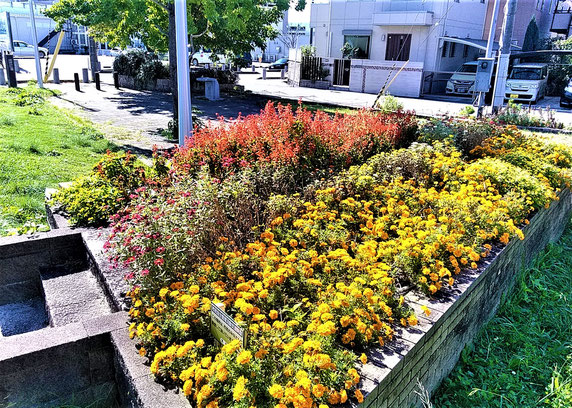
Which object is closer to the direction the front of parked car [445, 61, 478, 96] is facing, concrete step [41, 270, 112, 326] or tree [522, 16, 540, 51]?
the concrete step

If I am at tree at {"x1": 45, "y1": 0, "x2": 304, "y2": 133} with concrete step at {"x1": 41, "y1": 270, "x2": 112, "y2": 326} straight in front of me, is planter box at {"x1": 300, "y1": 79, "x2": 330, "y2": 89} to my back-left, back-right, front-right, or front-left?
back-left

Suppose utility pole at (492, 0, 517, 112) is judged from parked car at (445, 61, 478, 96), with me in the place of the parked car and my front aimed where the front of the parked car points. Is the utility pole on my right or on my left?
on my left

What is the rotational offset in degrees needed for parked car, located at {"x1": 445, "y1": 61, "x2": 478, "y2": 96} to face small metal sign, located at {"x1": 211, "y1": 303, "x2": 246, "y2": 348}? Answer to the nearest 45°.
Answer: approximately 45° to its left

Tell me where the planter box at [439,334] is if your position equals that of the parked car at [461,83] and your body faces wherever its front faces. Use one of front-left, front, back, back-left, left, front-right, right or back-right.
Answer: front-left

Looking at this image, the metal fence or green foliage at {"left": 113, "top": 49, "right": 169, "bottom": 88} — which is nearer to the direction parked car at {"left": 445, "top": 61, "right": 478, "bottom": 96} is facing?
the green foliage

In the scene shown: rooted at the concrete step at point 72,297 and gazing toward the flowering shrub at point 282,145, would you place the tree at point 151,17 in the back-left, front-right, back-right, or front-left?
front-left

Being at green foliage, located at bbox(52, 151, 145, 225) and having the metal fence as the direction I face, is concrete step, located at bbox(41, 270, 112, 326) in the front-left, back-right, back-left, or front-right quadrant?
back-right

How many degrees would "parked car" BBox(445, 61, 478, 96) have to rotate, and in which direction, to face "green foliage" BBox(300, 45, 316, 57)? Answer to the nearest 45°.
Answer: approximately 45° to its right

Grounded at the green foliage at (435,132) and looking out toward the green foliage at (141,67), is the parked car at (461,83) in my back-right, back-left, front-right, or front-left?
front-right

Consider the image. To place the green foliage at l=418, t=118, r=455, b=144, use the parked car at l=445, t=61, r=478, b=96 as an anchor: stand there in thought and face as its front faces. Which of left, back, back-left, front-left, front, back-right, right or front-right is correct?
front-left

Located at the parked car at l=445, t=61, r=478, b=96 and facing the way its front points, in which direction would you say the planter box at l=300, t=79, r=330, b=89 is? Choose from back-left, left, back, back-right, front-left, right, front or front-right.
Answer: front-right

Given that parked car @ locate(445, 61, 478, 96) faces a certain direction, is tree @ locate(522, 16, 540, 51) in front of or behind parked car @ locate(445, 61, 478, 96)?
behind

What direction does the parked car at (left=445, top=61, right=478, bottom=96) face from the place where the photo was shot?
facing the viewer and to the left of the viewer
